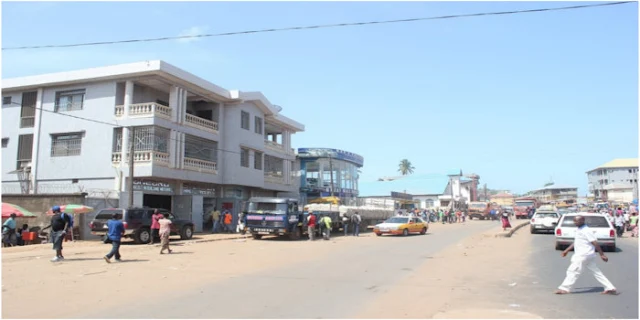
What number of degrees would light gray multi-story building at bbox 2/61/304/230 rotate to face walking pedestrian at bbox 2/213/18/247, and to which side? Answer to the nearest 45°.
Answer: approximately 90° to its right

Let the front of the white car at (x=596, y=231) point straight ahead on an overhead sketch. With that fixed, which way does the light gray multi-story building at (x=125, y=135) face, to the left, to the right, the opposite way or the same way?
to the right

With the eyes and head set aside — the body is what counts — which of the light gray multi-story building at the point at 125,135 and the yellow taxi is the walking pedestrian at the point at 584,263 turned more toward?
the light gray multi-story building

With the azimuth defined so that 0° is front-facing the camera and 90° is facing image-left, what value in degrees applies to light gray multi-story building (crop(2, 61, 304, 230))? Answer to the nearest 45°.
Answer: approximately 315°

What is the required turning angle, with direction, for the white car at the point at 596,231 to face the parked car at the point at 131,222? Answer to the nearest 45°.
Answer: approximately 90° to its left

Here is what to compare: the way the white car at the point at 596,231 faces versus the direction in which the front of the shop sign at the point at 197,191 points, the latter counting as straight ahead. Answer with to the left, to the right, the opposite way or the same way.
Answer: to the left

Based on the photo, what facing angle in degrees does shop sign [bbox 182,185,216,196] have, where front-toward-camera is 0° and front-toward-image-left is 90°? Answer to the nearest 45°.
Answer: approximately 315°

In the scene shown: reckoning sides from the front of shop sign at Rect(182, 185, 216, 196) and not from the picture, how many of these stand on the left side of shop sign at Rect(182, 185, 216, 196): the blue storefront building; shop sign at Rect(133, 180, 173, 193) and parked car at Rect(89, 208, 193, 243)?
1

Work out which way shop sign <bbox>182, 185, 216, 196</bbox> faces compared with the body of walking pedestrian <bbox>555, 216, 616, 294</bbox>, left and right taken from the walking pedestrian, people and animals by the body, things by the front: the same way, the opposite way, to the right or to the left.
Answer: the opposite way

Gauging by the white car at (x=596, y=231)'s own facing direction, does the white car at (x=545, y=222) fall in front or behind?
in front

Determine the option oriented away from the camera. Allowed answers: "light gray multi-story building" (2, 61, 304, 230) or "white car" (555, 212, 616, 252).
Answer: the white car

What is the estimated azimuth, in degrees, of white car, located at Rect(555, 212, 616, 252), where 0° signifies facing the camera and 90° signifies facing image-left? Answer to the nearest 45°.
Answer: approximately 180°

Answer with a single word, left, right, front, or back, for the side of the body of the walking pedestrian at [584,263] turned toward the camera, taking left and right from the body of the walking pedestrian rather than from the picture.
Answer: left

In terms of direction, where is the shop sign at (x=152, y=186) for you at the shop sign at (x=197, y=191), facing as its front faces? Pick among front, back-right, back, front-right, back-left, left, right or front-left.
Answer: right

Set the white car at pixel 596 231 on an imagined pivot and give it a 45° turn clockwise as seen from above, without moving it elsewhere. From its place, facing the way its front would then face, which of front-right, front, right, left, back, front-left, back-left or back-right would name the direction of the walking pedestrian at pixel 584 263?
back-right

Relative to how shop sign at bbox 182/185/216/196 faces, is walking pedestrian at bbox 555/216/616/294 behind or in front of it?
in front

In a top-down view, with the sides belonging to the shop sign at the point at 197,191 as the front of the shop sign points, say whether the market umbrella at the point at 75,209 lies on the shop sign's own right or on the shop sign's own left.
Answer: on the shop sign's own right

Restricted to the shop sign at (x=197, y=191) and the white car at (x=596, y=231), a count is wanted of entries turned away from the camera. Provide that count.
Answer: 1

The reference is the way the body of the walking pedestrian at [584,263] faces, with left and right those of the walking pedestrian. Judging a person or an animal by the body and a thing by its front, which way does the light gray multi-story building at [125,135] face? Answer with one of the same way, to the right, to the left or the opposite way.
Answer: the opposite way
